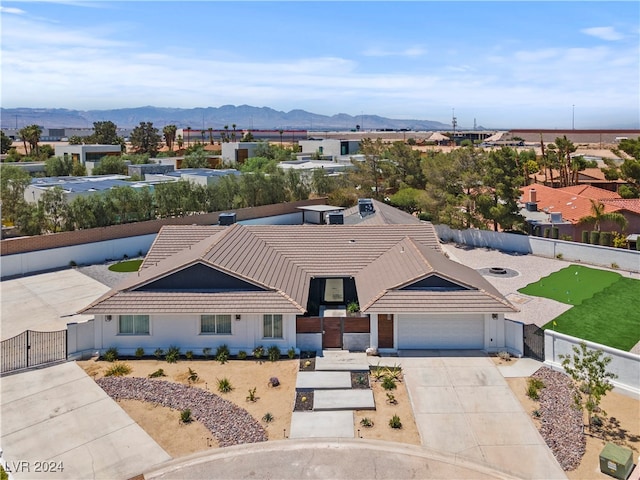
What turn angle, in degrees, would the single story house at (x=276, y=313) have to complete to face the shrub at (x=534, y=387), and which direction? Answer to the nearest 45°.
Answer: approximately 45° to its left

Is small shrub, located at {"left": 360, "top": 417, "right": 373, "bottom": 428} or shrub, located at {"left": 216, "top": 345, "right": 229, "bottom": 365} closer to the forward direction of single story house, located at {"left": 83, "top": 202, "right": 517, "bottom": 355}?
the small shrub

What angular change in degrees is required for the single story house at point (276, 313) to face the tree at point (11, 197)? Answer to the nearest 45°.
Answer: approximately 135° to its right

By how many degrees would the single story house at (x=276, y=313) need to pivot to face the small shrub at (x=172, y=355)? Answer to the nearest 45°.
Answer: approximately 90° to its right

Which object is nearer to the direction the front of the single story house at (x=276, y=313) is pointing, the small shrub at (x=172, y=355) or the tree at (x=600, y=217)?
the small shrub

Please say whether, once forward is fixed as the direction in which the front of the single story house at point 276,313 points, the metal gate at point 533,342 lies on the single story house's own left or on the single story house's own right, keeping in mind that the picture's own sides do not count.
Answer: on the single story house's own left

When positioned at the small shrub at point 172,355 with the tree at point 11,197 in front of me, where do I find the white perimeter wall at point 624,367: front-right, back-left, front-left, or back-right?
back-right

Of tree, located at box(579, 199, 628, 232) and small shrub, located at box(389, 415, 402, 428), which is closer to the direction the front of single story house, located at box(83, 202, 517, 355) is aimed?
the small shrub

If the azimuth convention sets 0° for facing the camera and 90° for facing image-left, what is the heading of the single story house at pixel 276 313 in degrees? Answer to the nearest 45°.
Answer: approximately 0°
